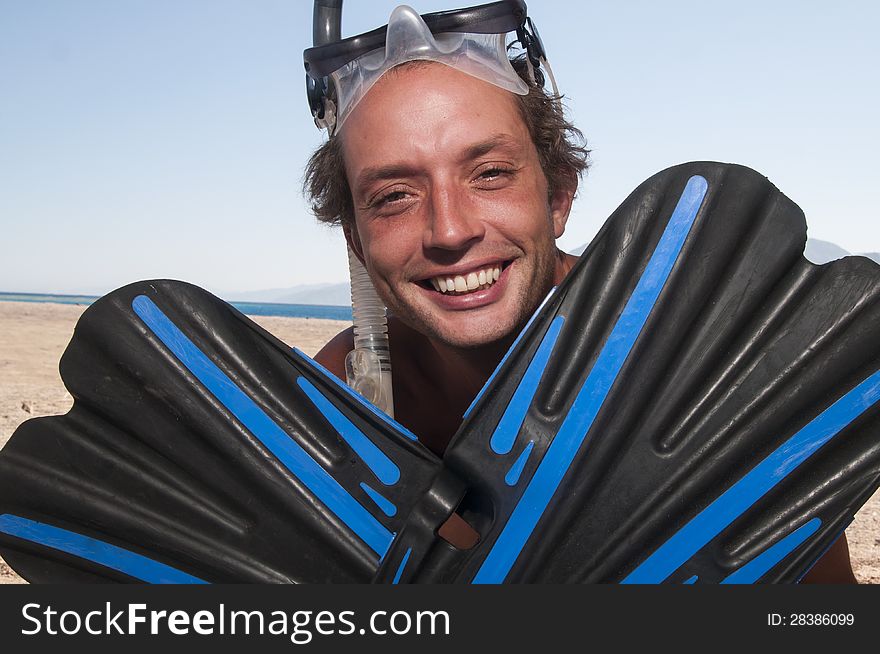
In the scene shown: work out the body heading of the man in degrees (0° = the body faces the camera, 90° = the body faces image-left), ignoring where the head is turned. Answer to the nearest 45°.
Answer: approximately 0°
